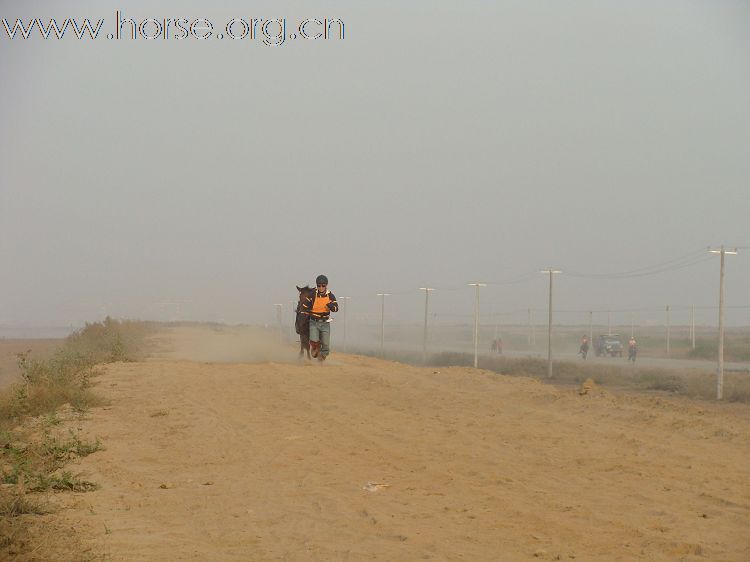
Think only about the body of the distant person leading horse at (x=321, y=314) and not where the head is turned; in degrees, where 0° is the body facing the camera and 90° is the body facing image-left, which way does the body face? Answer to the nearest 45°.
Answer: approximately 0°
